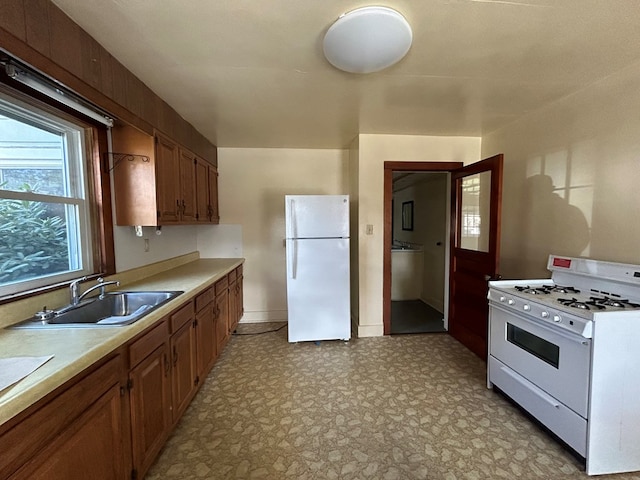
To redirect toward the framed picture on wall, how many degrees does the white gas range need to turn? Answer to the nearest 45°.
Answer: approximately 90° to its right

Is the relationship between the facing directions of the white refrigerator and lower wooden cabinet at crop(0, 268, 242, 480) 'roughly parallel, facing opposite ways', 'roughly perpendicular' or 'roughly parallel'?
roughly perpendicular

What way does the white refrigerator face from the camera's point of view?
toward the camera

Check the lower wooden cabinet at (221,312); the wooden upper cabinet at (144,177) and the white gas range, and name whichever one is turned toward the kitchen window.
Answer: the white gas range

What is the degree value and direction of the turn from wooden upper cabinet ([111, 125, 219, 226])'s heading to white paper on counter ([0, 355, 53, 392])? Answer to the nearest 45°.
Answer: approximately 45° to its right

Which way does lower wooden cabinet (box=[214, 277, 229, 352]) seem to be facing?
to the viewer's right

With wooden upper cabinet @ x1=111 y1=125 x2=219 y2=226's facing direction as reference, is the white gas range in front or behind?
in front

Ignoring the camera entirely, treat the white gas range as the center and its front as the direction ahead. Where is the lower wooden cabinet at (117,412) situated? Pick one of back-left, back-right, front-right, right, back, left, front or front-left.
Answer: front

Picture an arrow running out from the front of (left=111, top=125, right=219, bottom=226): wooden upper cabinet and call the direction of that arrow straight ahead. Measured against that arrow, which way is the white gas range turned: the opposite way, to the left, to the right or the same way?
the opposite way

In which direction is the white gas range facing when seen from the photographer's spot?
facing the viewer and to the left of the viewer

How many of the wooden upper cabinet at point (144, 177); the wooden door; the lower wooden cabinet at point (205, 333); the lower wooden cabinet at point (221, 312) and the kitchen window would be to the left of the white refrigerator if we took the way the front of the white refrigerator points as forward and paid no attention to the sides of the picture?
1

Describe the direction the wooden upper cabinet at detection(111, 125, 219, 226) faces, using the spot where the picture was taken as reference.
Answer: facing the viewer and to the right of the viewer

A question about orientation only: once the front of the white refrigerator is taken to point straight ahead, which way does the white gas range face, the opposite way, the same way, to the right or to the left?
to the right

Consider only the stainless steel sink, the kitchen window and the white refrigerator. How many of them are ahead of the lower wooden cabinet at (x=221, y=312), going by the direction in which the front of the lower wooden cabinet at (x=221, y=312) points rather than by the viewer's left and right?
1

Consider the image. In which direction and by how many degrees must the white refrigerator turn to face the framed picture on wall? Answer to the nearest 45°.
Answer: approximately 135° to its left

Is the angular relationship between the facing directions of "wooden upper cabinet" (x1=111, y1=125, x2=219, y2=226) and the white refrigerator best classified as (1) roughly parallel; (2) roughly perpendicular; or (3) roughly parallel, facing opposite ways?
roughly perpendicular
